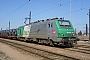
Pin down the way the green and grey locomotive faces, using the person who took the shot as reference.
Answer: facing the viewer and to the right of the viewer
